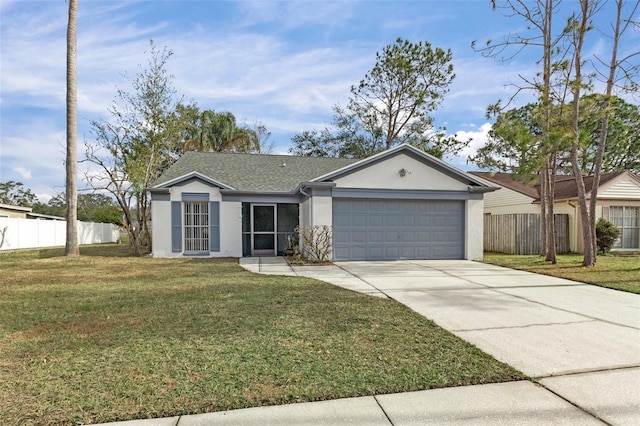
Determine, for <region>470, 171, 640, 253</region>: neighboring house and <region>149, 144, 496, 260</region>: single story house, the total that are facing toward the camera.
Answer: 2

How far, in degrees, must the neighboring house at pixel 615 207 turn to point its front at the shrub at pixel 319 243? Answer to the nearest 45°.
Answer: approximately 45° to its right

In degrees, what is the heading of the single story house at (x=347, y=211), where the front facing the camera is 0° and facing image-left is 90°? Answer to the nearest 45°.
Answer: approximately 0°

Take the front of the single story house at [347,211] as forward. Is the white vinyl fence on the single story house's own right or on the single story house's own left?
on the single story house's own right

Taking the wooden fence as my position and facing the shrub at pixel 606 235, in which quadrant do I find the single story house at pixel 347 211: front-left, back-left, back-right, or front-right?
back-right

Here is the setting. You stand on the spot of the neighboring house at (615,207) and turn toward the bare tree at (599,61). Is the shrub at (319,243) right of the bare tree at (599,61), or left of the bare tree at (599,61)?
right

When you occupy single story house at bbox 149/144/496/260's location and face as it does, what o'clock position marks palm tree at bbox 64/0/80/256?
The palm tree is roughly at 3 o'clock from the single story house.

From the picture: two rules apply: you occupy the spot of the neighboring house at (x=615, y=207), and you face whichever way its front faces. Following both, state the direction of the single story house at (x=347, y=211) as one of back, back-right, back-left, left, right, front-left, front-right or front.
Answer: front-right
